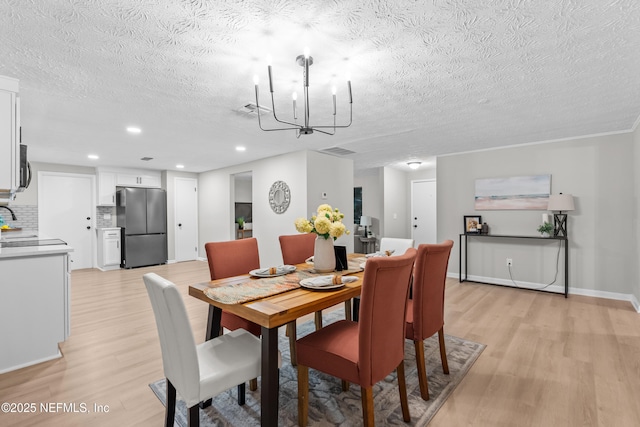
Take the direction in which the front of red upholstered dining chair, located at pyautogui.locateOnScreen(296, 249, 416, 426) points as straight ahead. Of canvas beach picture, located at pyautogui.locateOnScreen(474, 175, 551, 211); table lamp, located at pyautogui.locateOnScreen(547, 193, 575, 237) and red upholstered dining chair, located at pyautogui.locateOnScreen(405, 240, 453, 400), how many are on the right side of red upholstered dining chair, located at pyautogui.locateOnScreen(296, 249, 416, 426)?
3

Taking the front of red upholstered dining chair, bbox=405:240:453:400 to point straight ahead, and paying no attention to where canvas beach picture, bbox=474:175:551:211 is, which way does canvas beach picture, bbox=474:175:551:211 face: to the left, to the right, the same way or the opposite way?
to the left

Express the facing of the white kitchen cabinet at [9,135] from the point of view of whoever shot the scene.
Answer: facing to the right of the viewer

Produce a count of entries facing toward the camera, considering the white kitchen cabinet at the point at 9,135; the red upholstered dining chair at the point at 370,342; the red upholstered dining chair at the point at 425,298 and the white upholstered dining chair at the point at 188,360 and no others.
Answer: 0

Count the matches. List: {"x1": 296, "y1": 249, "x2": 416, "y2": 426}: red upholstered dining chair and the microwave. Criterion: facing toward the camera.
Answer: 0

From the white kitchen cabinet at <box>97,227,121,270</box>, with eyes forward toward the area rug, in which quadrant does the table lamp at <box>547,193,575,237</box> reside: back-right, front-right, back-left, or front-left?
front-left

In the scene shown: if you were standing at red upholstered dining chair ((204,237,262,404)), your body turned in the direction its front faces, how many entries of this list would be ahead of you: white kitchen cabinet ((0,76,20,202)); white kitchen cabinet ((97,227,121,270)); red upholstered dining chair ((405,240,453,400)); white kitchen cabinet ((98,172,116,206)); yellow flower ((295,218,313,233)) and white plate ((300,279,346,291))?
3

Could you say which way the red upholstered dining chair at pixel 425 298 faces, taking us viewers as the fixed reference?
facing away from the viewer and to the left of the viewer

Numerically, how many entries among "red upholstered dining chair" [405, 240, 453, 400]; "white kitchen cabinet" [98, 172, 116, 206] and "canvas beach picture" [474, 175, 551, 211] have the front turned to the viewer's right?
0

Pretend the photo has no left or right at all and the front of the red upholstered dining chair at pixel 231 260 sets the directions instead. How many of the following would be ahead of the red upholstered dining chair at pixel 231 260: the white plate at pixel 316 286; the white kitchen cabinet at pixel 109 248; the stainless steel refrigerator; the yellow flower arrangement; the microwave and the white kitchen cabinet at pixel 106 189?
2

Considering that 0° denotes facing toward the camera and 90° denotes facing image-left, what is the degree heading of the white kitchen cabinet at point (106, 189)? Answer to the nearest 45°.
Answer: approximately 0°

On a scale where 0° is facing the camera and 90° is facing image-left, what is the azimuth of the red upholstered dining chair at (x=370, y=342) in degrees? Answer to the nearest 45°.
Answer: approximately 135°

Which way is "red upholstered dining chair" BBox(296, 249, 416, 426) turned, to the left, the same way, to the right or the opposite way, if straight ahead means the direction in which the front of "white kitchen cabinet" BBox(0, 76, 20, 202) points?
to the left

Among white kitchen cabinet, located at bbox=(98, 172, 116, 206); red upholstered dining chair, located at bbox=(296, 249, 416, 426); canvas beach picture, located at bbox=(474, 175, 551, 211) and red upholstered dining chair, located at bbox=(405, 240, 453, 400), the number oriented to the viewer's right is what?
0
